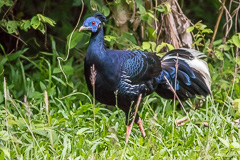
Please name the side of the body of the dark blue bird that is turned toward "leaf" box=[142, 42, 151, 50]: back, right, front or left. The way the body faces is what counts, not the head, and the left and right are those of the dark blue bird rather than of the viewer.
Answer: right

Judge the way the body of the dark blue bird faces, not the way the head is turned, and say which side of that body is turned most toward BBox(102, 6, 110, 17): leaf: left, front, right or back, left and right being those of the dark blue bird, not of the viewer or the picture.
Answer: right

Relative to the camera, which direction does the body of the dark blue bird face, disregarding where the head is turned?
to the viewer's left

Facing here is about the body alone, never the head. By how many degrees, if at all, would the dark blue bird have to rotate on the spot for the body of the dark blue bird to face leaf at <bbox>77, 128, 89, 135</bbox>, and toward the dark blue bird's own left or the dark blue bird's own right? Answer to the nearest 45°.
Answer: approximately 45° to the dark blue bird's own left

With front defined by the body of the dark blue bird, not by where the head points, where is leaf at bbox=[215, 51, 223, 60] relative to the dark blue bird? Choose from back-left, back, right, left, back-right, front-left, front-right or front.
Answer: back-right

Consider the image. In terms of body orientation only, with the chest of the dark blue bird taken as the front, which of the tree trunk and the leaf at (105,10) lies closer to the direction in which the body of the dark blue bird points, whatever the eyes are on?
the leaf
